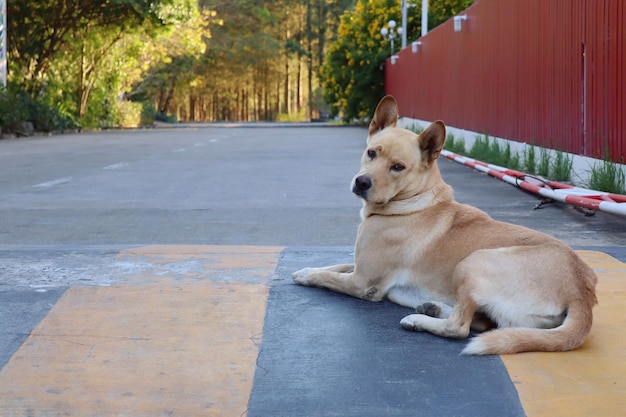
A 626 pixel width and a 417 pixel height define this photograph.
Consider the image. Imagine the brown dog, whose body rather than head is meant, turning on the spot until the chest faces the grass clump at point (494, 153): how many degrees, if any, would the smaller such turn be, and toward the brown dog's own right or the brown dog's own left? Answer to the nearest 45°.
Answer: approximately 90° to the brown dog's own right

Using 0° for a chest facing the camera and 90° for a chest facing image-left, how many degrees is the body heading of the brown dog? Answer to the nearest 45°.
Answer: approximately 90°

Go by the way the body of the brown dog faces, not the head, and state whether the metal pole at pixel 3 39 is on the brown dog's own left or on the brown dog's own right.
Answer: on the brown dog's own right

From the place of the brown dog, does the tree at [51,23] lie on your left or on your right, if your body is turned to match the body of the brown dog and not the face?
on your right

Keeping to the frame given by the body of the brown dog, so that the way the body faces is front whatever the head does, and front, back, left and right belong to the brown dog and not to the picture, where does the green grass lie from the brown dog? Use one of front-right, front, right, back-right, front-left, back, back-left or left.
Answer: right

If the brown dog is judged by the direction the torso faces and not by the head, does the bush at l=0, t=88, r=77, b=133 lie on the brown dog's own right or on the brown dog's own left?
on the brown dog's own right

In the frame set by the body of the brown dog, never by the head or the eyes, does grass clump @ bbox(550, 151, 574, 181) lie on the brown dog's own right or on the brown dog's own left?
on the brown dog's own right

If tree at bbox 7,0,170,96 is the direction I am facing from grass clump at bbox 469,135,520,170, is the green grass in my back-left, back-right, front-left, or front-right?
back-left

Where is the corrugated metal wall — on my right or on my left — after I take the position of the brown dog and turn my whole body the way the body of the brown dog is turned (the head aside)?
on my right

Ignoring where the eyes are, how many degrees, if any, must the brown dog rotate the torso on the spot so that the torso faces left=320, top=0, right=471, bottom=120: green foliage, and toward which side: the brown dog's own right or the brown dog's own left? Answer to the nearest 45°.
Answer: approximately 90° to the brown dog's own right

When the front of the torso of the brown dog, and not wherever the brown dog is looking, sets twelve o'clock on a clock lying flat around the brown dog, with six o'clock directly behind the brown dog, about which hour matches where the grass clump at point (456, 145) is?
The grass clump is roughly at 3 o'clock from the brown dog.
